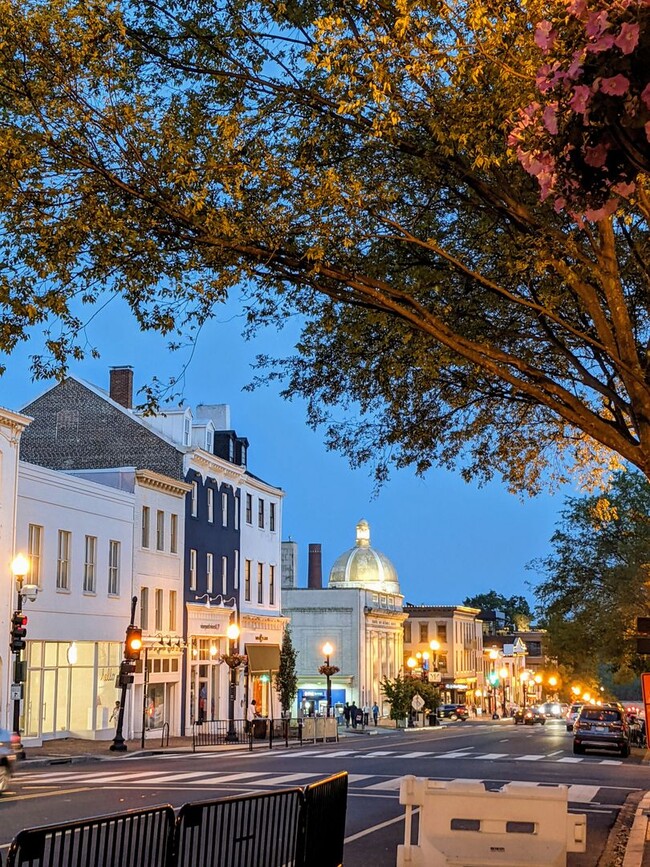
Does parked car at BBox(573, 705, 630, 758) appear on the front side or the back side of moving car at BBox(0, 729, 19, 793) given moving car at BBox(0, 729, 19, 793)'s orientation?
on the back side

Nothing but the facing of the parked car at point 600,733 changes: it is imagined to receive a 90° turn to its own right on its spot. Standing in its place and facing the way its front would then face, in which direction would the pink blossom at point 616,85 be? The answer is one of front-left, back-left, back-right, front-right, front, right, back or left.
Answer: right

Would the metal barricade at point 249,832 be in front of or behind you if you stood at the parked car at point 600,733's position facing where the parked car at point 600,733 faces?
behind

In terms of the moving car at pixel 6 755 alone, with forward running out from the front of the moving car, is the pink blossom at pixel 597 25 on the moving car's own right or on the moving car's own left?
on the moving car's own left

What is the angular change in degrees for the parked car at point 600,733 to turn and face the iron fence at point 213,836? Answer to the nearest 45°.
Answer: approximately 180°

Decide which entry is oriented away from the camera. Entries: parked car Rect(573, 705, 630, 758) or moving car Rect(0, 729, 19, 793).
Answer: parked car Rect(573, 705, 630, 758)

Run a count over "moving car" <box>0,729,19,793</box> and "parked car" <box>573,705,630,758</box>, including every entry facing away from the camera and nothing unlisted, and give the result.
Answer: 1

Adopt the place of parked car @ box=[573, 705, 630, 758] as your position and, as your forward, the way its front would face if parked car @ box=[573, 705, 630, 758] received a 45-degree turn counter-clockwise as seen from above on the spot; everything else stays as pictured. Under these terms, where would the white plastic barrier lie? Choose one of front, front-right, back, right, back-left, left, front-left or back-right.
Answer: back-left

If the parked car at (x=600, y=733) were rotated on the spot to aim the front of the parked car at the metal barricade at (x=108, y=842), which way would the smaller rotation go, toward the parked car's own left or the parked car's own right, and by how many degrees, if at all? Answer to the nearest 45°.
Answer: approximately 180°

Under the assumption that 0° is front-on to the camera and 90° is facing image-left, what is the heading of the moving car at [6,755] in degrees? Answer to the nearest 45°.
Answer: approximately 90°

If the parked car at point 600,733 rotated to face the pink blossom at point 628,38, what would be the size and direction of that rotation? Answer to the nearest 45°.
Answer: approximately 180°

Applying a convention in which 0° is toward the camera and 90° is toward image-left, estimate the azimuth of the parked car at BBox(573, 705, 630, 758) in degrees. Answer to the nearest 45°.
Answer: approximately 180°
